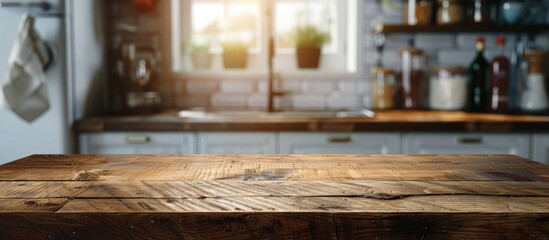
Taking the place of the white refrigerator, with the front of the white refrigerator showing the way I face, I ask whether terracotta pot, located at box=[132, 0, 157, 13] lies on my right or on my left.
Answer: on my left

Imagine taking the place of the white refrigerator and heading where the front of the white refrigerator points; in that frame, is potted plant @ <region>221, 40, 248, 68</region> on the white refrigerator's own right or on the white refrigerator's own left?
on the white refrigerator's own left

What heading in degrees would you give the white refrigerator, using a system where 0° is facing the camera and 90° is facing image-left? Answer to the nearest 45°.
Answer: approximately 315°

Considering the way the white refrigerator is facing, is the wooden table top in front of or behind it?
in front

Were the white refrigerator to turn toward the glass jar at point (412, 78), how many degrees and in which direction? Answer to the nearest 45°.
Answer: approximately 45° to its left
